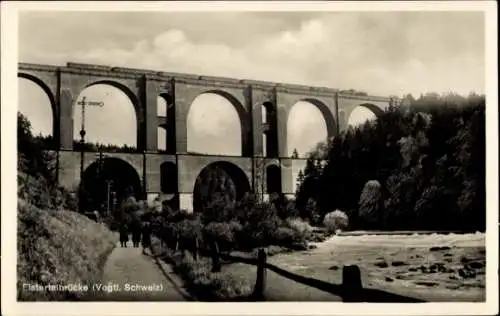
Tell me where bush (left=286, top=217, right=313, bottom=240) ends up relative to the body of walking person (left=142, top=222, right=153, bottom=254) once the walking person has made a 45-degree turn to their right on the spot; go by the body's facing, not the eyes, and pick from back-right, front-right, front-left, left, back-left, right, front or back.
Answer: front-right

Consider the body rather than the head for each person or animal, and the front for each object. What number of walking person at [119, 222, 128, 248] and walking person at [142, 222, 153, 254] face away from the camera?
2

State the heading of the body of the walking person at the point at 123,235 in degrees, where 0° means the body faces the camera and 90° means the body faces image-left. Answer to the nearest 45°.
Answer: approximately 180°

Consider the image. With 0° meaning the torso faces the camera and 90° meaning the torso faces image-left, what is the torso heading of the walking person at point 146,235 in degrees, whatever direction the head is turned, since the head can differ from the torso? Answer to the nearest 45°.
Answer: approximately 180°
